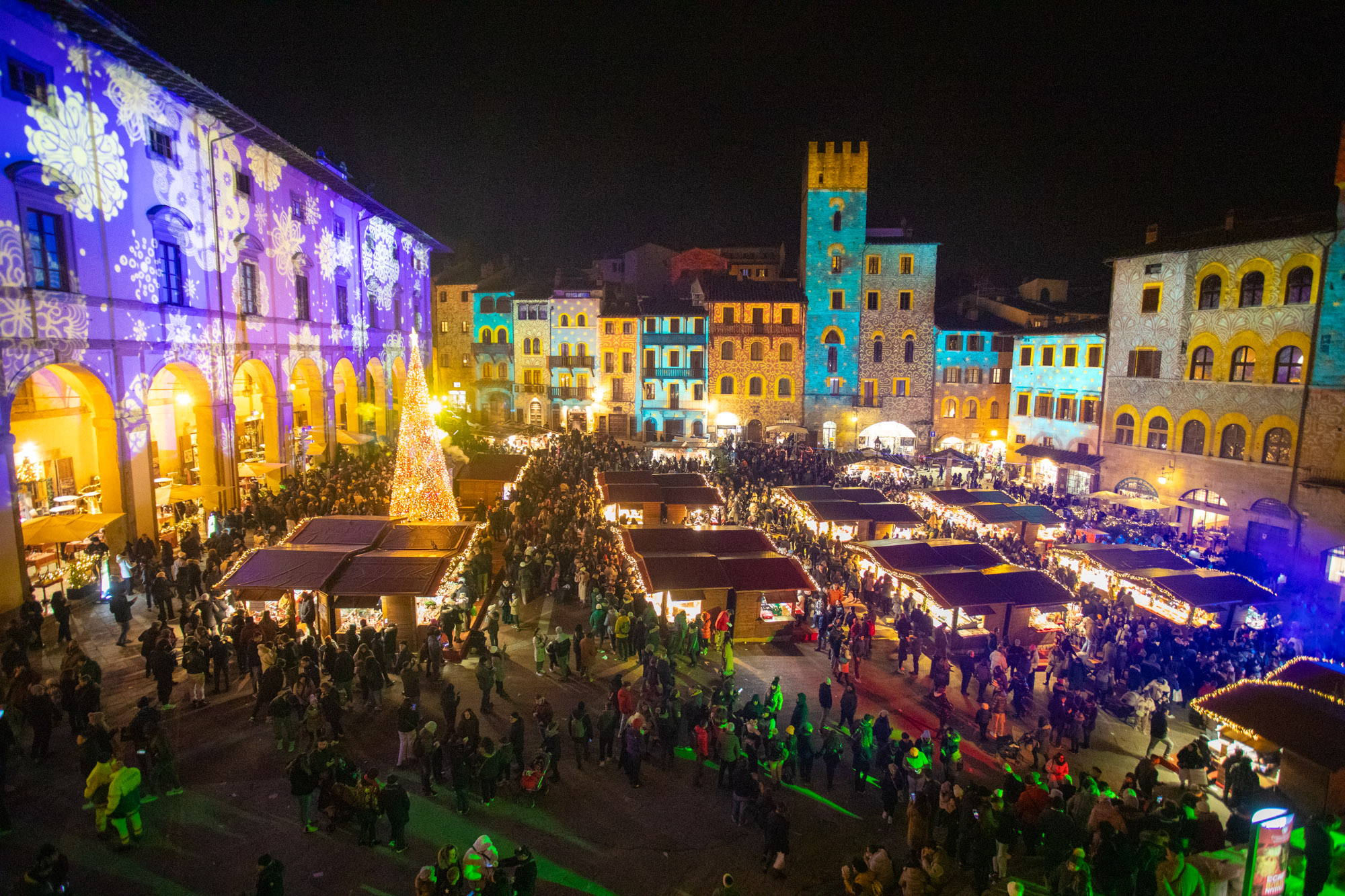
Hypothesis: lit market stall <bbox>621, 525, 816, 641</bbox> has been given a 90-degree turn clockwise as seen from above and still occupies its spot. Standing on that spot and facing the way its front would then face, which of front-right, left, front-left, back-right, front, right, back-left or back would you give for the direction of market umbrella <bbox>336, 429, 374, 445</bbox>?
front-right

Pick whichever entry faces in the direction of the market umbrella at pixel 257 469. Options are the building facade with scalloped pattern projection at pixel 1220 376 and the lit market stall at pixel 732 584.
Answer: the building facade with scalloped pattern projection

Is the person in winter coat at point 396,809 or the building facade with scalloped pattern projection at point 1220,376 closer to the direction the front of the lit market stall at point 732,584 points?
the person in winter coat

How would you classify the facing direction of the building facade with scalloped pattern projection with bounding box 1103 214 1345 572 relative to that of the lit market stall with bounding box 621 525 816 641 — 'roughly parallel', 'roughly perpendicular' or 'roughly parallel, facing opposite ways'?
roughly perpendicular

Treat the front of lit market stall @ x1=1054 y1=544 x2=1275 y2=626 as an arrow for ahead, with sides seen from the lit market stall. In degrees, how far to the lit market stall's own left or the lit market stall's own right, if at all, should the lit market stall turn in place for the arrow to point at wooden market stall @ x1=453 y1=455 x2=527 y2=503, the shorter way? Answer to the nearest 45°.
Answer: approximately 45° to the lit market stall's own right

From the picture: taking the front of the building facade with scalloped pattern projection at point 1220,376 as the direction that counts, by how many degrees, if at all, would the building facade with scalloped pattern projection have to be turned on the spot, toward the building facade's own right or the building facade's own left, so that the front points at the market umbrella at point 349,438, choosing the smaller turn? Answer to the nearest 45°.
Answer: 0° — it already faces it

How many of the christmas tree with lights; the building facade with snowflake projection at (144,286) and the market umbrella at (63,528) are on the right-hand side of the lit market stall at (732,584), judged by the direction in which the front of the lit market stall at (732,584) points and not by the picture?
3
